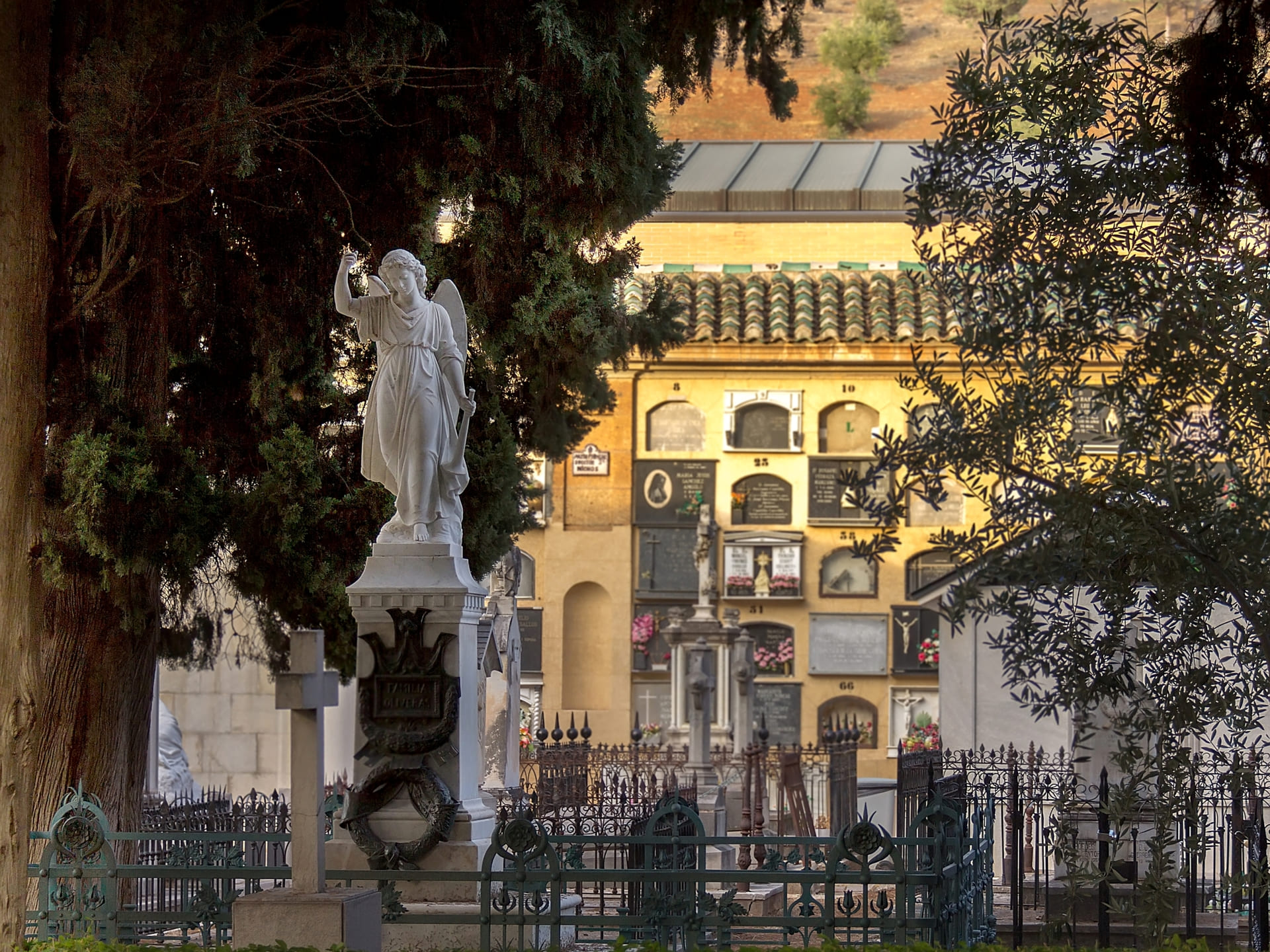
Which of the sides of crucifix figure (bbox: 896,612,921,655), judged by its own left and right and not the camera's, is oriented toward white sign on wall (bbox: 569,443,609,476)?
right

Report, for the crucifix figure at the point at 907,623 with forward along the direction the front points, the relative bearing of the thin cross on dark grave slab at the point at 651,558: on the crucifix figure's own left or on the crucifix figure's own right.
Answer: on the crucifix figure's own right

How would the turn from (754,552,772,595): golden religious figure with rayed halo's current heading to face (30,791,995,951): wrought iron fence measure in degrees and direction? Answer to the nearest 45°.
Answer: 0° — it already faces it
